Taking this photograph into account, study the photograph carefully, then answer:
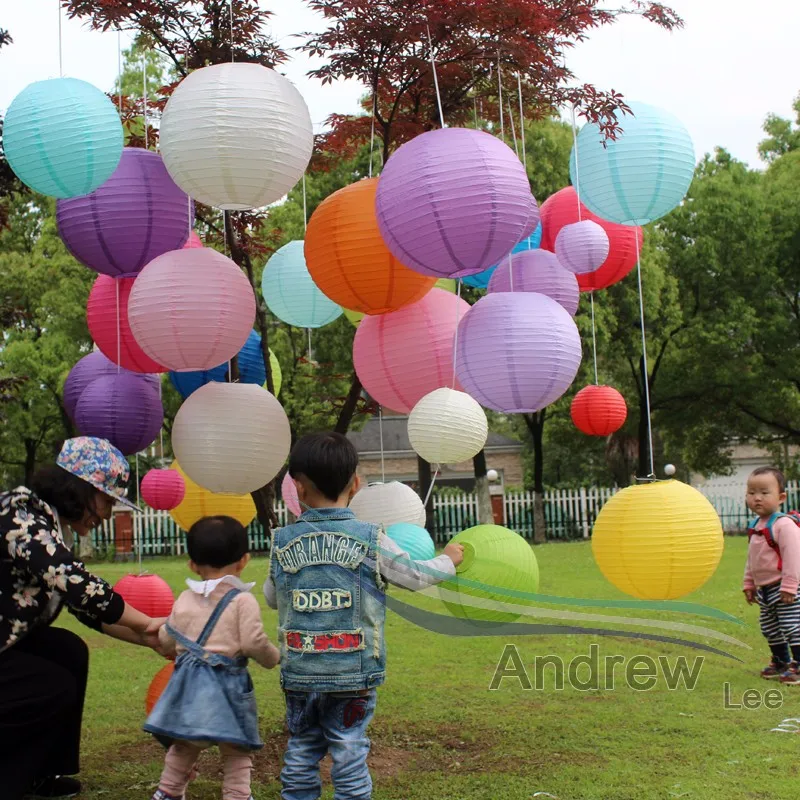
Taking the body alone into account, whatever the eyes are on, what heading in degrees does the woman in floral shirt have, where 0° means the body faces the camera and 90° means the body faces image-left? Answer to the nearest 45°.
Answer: approximately 270°

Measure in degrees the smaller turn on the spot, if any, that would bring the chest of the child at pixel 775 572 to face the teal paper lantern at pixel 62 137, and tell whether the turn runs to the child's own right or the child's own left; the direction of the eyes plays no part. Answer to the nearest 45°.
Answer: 0° — they already face it

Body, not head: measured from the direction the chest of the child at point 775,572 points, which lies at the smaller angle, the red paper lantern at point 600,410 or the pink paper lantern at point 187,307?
the pink paper lantern

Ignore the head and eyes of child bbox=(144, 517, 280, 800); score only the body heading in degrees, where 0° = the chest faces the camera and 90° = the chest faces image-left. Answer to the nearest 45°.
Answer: approximately 180°

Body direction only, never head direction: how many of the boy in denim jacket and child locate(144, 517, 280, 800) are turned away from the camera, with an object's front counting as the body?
2

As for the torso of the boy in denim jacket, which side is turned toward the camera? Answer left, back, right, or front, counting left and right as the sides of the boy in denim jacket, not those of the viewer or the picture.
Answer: back

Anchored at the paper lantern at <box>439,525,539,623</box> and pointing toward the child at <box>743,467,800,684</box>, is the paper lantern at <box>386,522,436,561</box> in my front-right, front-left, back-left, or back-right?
back-left
